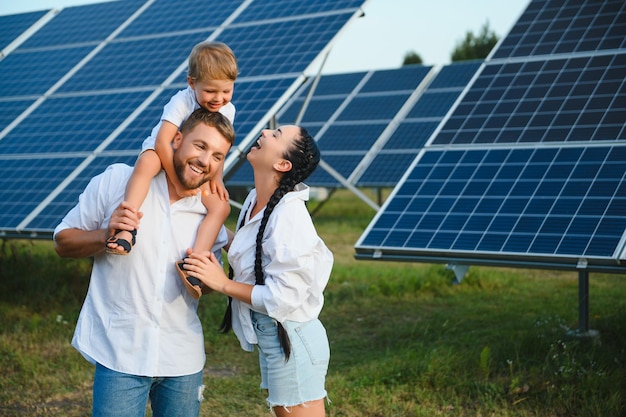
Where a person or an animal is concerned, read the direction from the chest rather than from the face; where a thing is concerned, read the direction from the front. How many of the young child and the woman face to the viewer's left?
1

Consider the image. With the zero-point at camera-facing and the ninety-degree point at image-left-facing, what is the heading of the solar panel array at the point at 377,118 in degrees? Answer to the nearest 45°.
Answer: approximately 45°

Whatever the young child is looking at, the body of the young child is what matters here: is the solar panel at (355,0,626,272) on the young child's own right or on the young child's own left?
on the young child's own left

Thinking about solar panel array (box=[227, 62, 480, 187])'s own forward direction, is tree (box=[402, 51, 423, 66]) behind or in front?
behind

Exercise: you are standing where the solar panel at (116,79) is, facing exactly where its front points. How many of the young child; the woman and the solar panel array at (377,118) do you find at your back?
1

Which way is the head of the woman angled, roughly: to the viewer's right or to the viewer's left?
to the viewer's left

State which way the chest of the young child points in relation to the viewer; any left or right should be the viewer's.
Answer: facing the viewer and to the right of the viewer

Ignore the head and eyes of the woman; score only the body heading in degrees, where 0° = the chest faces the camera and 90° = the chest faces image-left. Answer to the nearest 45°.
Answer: approximately 90°

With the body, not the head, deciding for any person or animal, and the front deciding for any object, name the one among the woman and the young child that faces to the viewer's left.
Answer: the woman

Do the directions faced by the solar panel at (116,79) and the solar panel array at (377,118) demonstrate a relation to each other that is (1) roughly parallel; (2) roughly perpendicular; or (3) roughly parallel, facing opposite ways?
roughly parallel

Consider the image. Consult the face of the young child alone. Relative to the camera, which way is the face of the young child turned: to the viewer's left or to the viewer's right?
to the viewer's right

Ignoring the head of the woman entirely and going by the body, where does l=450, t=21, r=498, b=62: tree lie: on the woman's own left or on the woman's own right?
on the woman's own right

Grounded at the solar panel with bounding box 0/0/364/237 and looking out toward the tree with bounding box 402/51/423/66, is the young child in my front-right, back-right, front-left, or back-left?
back-right

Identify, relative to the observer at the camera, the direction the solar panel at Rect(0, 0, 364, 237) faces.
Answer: facing the viewer and to the left of the viewer
